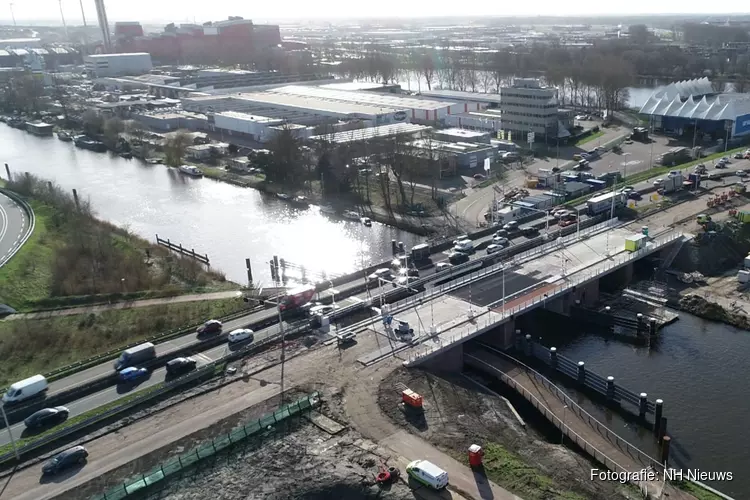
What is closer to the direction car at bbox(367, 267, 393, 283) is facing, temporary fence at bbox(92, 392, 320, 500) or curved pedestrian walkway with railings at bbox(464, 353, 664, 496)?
the temporary fence

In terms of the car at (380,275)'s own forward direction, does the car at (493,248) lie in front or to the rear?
to the rear

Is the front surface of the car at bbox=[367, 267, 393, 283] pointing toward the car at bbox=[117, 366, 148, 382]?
yes
